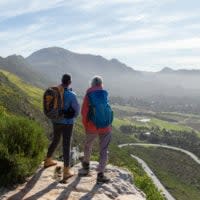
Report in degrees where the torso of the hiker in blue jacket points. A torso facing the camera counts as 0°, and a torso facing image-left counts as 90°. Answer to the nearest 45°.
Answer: approximately 225°
